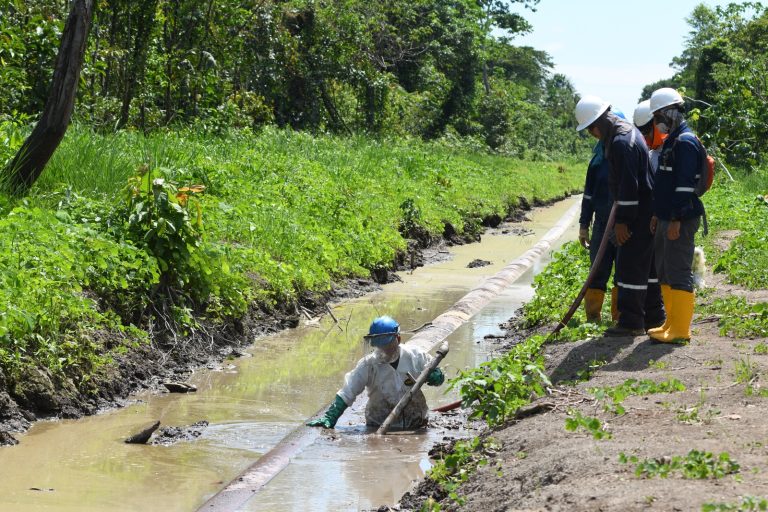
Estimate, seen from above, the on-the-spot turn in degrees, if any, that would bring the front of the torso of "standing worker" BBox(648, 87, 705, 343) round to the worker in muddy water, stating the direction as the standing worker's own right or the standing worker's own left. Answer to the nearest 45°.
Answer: approximately 45° to the standing worker's own left

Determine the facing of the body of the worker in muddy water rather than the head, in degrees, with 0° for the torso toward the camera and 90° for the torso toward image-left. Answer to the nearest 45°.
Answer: approximately 0°

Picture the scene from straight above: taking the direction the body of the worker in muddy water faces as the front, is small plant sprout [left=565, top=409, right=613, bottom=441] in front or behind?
in front

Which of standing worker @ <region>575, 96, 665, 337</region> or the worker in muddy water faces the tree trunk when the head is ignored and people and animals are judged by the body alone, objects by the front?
the standing worker

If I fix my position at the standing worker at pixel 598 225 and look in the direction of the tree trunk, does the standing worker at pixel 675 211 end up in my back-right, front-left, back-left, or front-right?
back-left

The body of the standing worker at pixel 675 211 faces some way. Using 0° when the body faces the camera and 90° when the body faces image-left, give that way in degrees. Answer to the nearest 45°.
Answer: approximately 90°

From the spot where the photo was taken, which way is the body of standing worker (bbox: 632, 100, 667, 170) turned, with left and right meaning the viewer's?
facing to the left of the viewer

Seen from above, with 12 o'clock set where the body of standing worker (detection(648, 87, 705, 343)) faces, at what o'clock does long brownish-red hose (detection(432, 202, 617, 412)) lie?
The long brownish-red hose is roughly at 1 o'clock from the standing worker.

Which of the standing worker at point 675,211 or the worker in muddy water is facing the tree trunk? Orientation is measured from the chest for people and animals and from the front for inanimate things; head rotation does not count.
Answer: the standing worker

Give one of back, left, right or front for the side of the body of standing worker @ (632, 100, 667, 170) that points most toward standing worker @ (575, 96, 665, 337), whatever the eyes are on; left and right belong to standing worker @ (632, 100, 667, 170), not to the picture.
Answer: left

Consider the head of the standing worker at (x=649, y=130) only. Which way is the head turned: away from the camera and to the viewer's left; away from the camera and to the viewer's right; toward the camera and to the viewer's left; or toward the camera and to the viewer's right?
toward the camera and to the viewer's left

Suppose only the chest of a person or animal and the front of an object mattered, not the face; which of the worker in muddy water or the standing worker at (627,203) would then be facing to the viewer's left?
the standing worker

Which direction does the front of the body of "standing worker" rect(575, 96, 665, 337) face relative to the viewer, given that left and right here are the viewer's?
facing to the left of the viewer

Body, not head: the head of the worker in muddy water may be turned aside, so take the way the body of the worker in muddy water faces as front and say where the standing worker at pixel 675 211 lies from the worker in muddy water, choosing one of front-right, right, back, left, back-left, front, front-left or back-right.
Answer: left

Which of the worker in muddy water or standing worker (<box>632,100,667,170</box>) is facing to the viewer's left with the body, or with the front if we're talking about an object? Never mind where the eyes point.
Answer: the standing worker

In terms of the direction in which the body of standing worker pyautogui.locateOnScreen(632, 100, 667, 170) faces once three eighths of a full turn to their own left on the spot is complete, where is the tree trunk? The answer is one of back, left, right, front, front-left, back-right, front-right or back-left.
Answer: back-right
